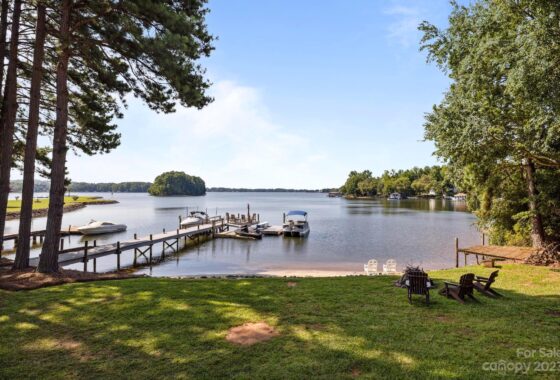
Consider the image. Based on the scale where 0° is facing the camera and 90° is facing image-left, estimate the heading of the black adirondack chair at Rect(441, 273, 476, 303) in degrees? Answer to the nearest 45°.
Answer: approximately 135°

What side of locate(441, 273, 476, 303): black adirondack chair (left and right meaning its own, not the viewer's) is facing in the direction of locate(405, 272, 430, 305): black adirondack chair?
left

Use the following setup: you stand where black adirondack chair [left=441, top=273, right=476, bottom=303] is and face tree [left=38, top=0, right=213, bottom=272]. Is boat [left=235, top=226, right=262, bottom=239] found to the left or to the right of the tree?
right

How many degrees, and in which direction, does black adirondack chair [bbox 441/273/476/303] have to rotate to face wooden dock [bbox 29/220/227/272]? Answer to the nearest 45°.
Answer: approximately 45° to its left
